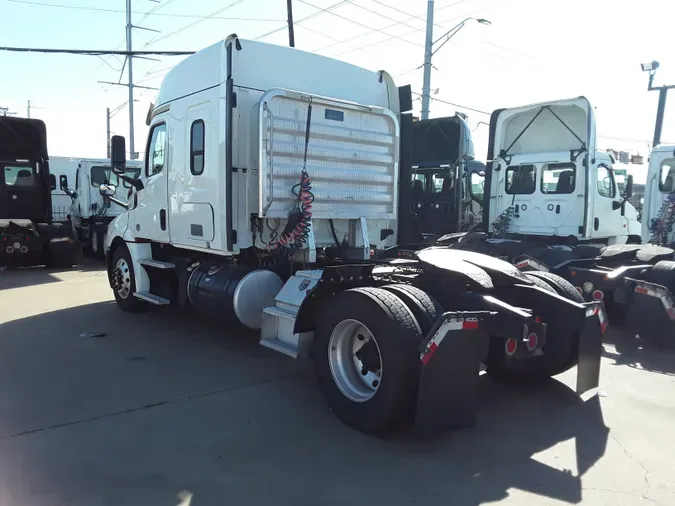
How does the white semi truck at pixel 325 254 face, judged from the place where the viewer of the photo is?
facing away from the viewer and to the left of the viewer

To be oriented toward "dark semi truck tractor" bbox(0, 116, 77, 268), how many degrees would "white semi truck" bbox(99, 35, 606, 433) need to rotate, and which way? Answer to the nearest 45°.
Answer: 0° — it already faces it
